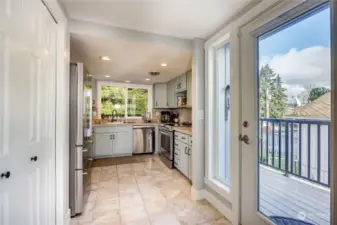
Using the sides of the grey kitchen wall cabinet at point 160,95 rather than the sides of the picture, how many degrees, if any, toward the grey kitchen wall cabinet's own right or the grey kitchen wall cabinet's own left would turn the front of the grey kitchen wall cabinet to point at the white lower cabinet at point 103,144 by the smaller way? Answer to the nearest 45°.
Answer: approximately 45° to the grey kitchen wall cabinet's own right

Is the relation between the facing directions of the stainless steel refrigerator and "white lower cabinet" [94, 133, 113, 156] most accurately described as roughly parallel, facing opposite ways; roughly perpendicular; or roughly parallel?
roughly perpendicular

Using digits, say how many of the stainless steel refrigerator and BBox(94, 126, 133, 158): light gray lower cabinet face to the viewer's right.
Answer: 1

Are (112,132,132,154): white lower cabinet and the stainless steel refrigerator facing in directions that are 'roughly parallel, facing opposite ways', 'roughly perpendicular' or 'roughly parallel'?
roughly perpendicular

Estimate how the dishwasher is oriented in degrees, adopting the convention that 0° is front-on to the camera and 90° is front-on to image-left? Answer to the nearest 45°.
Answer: approximately 0°

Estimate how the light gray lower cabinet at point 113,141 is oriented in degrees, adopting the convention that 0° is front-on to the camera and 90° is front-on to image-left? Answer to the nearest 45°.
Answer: approximately 0°

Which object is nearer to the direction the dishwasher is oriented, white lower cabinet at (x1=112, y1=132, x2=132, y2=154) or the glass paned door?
the glass paned door

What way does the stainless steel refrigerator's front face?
to the viewer's right
